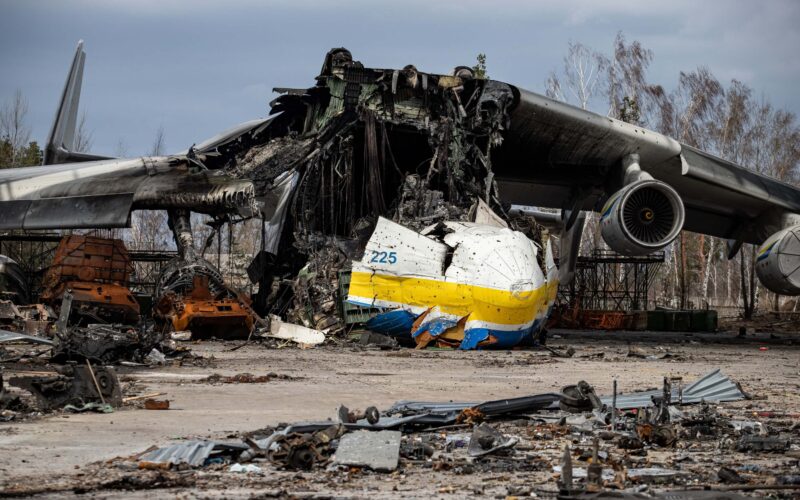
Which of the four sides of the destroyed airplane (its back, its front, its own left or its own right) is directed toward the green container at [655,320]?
left

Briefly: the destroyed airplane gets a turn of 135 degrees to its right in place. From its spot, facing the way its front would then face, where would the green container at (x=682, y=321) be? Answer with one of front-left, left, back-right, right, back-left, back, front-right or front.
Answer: back-right

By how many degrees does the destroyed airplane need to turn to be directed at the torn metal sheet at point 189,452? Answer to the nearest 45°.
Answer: approximately 45° to its right

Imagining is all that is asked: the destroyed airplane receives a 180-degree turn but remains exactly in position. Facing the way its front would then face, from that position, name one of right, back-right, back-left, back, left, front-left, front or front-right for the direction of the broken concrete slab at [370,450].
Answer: back-left

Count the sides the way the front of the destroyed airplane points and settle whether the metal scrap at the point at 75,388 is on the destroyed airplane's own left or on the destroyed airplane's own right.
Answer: on the destroyed airplane's own right

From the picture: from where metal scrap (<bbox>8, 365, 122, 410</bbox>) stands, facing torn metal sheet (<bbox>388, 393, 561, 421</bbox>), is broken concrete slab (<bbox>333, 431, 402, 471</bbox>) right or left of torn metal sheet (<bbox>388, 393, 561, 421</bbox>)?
right

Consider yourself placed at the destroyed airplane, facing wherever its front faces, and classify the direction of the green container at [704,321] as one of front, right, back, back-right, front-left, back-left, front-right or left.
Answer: left

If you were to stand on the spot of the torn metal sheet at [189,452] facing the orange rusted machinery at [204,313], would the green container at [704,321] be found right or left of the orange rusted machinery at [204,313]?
right

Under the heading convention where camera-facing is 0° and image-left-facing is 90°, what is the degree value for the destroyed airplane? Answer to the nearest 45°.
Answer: approximately 315°
